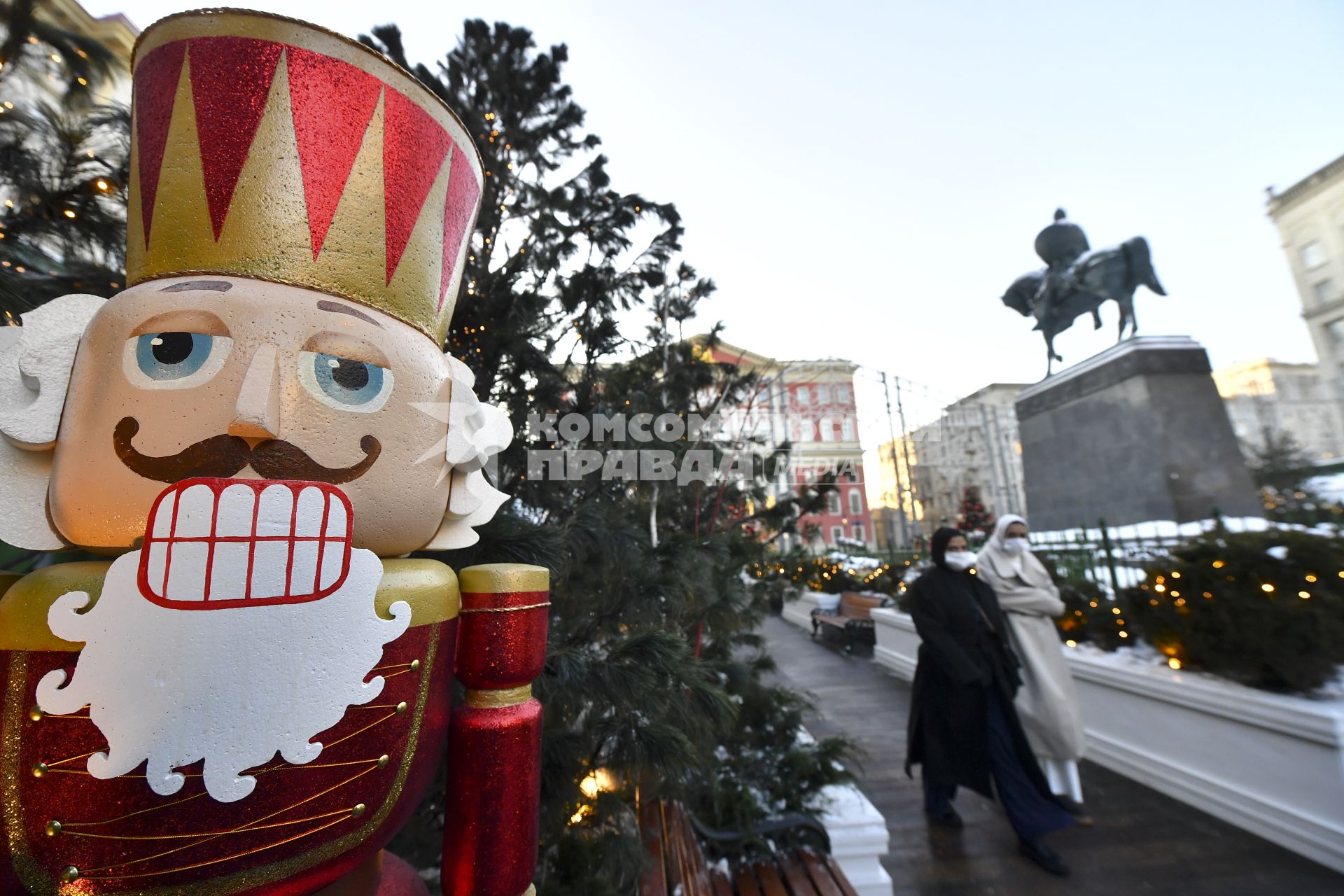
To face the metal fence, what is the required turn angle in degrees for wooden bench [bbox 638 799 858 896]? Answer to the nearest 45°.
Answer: approximately 45° to its left

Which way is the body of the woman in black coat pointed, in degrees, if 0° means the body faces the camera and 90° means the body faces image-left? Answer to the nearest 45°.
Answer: approximately 315°

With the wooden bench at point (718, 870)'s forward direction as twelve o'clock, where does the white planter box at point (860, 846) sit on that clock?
The white planter box is roughly at 11 o'clock from the wooden bench.

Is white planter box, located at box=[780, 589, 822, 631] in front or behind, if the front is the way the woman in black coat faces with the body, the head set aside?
behind

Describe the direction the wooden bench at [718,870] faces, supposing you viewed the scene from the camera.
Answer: facing to the right of the viewer

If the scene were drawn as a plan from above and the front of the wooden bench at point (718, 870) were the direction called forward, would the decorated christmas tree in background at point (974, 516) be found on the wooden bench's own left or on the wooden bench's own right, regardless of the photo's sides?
on the wooden bench's own left

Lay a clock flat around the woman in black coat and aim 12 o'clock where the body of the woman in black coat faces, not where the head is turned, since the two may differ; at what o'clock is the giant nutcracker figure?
The giant nutcracker figure is roughly at 2 o'clock from the woman in black coat.

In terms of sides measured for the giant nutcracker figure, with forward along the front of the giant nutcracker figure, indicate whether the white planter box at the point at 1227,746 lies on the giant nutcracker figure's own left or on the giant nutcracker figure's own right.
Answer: on the giant nutcracker figure's own left

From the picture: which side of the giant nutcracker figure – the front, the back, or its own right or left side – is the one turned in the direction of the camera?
front

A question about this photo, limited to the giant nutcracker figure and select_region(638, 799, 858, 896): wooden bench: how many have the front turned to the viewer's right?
1
